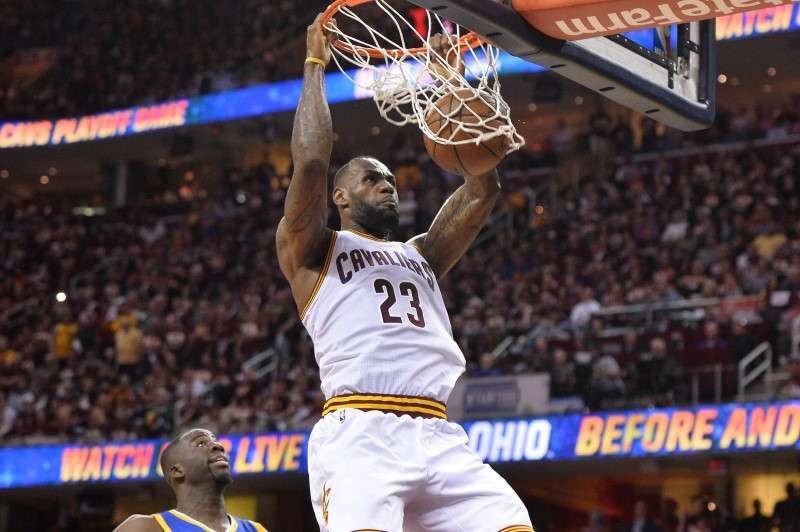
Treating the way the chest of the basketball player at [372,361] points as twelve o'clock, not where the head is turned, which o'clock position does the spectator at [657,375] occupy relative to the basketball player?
The spectator is roughly at 8 o'clock from the basketball player.

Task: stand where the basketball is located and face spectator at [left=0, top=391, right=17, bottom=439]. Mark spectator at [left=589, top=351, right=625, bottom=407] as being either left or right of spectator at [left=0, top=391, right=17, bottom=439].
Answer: right

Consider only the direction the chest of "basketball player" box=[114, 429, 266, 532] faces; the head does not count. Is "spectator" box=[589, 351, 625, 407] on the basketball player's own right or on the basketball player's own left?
on the basketball player's own left

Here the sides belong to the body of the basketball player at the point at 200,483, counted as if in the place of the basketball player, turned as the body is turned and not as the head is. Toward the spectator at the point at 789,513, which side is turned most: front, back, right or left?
left

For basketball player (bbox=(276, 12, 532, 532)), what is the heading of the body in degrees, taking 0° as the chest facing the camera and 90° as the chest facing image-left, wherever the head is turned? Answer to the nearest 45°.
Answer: approximately 315°

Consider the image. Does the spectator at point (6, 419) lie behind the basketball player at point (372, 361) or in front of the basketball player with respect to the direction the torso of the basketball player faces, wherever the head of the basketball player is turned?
behind

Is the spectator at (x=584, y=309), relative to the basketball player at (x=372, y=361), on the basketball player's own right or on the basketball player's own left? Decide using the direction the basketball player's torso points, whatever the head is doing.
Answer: on the basketball player's own left

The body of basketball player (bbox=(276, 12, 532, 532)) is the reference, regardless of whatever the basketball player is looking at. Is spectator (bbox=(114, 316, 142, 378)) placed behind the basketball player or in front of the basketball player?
behind

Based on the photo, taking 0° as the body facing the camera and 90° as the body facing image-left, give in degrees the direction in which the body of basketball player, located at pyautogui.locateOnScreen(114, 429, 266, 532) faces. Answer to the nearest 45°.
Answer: approximately 315°
